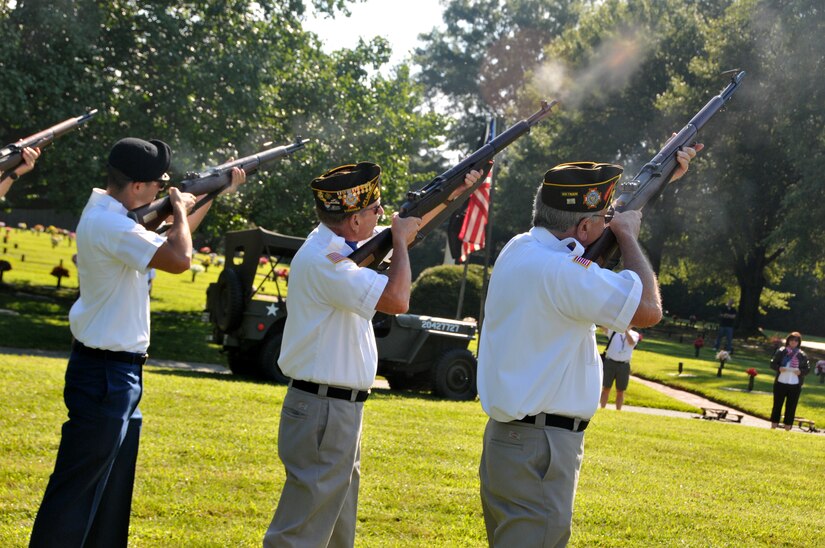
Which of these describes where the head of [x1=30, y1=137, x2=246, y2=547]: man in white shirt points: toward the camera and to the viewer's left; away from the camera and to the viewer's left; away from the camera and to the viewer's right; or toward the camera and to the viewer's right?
away from the camera and to the viewer's right

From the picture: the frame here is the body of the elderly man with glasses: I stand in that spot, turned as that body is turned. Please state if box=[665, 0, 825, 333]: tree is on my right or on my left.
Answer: on my left

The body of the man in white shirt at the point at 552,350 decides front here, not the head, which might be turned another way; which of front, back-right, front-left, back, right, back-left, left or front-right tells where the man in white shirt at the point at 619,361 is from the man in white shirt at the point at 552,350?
front-left

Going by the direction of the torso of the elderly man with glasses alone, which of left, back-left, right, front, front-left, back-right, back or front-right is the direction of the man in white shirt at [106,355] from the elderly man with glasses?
back

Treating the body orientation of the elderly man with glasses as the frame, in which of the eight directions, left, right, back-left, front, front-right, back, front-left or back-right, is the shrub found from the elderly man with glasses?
left

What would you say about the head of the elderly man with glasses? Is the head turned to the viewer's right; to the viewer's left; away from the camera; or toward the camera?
to the viewer's right

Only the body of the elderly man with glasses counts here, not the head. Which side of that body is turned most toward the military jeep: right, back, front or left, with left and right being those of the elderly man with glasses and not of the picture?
left

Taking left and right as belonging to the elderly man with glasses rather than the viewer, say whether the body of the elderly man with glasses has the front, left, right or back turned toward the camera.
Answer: right

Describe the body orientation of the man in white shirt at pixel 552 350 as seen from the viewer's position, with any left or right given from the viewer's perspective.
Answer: facing away from the viewer and to the right of the viewer

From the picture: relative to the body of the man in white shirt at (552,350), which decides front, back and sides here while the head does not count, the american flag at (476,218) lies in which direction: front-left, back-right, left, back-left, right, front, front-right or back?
front-left

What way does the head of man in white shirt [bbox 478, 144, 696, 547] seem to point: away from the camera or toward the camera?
away from the camera
